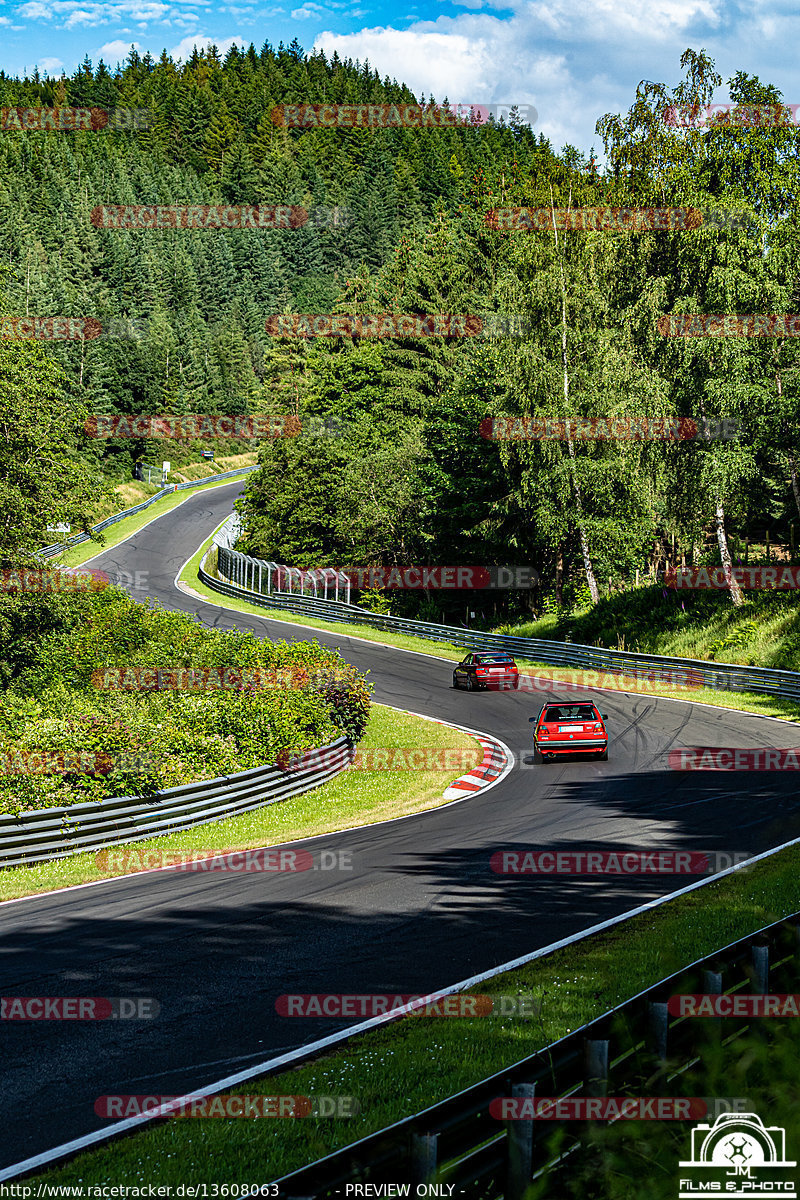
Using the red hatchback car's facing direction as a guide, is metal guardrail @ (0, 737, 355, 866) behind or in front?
behind

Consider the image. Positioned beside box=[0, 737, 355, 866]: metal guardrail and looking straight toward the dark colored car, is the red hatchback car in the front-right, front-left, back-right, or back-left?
front-right

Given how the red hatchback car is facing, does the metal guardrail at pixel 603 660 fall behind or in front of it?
in front

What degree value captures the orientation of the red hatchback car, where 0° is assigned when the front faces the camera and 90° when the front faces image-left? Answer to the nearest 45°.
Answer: approximately 180°

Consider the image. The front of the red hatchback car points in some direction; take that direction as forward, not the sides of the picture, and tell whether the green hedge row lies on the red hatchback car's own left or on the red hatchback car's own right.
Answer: on the red hatchback car's own left

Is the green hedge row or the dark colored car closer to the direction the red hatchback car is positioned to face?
the dark colored car

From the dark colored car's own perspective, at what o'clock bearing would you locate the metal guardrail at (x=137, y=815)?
The metal guardrail is roughly at 8 o'clock from the dark colored car.

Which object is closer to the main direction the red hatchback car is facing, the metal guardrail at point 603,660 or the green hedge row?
the metal guardrail

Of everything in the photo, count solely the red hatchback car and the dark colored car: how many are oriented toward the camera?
0

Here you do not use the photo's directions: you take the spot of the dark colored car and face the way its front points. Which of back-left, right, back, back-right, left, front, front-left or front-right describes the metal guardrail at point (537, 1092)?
back-left

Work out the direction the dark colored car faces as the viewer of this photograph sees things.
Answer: facing away from the viewer and to the left of the viewer
